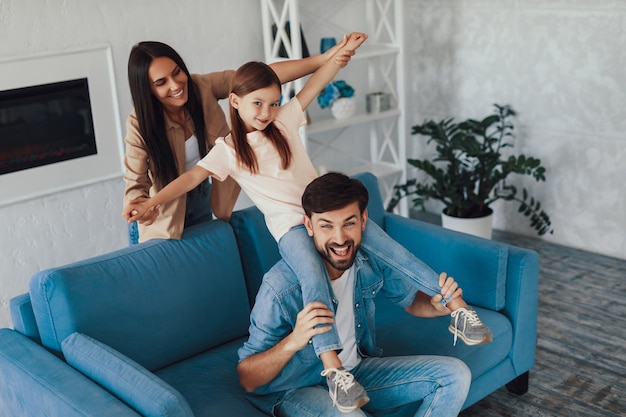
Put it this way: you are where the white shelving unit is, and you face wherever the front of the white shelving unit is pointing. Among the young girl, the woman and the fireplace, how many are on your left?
0

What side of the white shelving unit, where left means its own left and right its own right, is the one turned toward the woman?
right

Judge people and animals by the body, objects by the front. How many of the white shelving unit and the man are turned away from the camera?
0

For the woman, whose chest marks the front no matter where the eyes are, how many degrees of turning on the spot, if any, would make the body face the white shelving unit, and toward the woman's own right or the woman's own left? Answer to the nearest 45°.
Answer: approximately 90° to the woman's own left

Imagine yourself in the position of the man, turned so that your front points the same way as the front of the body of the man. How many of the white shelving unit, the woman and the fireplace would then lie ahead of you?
0

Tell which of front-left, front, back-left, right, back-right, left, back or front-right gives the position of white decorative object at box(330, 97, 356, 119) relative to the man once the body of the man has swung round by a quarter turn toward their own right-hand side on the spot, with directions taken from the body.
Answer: back-right

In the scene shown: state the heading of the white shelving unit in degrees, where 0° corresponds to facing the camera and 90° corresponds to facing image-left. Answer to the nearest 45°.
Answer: approximately 315°

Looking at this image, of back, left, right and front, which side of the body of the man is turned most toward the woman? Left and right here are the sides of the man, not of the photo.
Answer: back

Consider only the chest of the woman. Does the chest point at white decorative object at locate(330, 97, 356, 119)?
no

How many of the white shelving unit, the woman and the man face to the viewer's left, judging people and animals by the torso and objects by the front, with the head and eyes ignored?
0

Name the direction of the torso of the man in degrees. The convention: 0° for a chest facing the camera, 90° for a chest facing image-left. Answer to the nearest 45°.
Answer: approximately 315°

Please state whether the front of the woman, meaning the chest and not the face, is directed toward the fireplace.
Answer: no

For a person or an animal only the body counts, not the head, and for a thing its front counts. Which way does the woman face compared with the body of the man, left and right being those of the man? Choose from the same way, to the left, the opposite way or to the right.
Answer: the same way

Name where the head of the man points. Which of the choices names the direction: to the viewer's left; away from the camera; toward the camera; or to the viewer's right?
toward the camera

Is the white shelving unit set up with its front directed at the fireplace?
no

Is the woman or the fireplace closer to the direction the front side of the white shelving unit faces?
the woman

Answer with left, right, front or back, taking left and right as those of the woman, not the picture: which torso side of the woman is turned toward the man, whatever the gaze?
front

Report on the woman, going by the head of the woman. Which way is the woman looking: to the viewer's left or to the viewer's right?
to the viewer's right

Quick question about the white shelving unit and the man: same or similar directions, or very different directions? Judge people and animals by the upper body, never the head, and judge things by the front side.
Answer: same or similar directions

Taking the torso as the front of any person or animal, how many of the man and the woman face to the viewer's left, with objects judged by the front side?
0

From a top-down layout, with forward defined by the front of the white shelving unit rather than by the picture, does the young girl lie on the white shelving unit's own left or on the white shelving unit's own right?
on the white shelving unit's own right
